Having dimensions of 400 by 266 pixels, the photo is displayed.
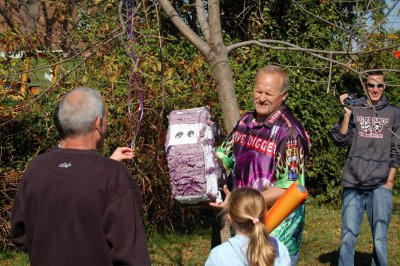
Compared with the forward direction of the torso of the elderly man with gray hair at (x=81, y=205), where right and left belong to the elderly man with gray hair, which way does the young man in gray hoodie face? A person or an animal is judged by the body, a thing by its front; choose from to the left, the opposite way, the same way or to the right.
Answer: the opposite way

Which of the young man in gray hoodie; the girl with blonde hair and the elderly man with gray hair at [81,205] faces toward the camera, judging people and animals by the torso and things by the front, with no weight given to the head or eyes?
the young man in gray hoodie

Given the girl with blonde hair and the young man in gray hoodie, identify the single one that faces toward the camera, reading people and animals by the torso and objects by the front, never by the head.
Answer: the young man in gray hoodie

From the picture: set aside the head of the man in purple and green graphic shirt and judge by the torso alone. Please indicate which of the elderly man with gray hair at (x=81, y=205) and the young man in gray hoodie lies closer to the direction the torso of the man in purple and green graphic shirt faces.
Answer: the elderly man with gray hair

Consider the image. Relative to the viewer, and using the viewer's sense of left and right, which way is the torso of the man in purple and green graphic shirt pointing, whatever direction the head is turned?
facing the viewer and to the left of the viewer

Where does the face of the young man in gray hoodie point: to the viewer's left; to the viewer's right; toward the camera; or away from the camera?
toward the camera

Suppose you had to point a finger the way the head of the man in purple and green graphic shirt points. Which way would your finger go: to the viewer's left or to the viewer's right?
to the viewer's left

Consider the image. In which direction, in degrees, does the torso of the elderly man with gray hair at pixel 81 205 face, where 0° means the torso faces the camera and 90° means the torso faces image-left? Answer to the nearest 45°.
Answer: approximately 225°

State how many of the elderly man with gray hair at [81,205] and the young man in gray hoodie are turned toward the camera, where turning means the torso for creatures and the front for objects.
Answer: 1

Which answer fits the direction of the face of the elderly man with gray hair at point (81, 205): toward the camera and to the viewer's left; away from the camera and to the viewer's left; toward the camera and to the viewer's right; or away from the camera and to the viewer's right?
away from the camera and to the viewer's right

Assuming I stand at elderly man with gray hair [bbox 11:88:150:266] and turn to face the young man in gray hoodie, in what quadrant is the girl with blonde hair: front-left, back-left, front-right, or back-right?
front-right

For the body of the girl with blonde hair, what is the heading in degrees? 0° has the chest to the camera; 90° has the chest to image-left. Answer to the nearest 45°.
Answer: approximately 135°

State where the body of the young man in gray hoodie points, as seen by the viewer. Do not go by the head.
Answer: toward the camera

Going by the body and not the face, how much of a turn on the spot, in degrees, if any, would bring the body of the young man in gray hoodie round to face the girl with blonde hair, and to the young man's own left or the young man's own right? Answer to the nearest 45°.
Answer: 0° — they already face them

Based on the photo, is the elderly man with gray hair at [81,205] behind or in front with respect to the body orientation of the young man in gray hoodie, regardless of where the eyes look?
in front

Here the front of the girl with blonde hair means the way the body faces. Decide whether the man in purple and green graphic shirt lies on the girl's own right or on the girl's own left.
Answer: on the girl's own right

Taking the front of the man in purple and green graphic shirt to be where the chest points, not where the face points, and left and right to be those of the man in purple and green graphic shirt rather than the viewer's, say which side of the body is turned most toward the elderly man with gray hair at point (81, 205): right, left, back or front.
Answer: front
